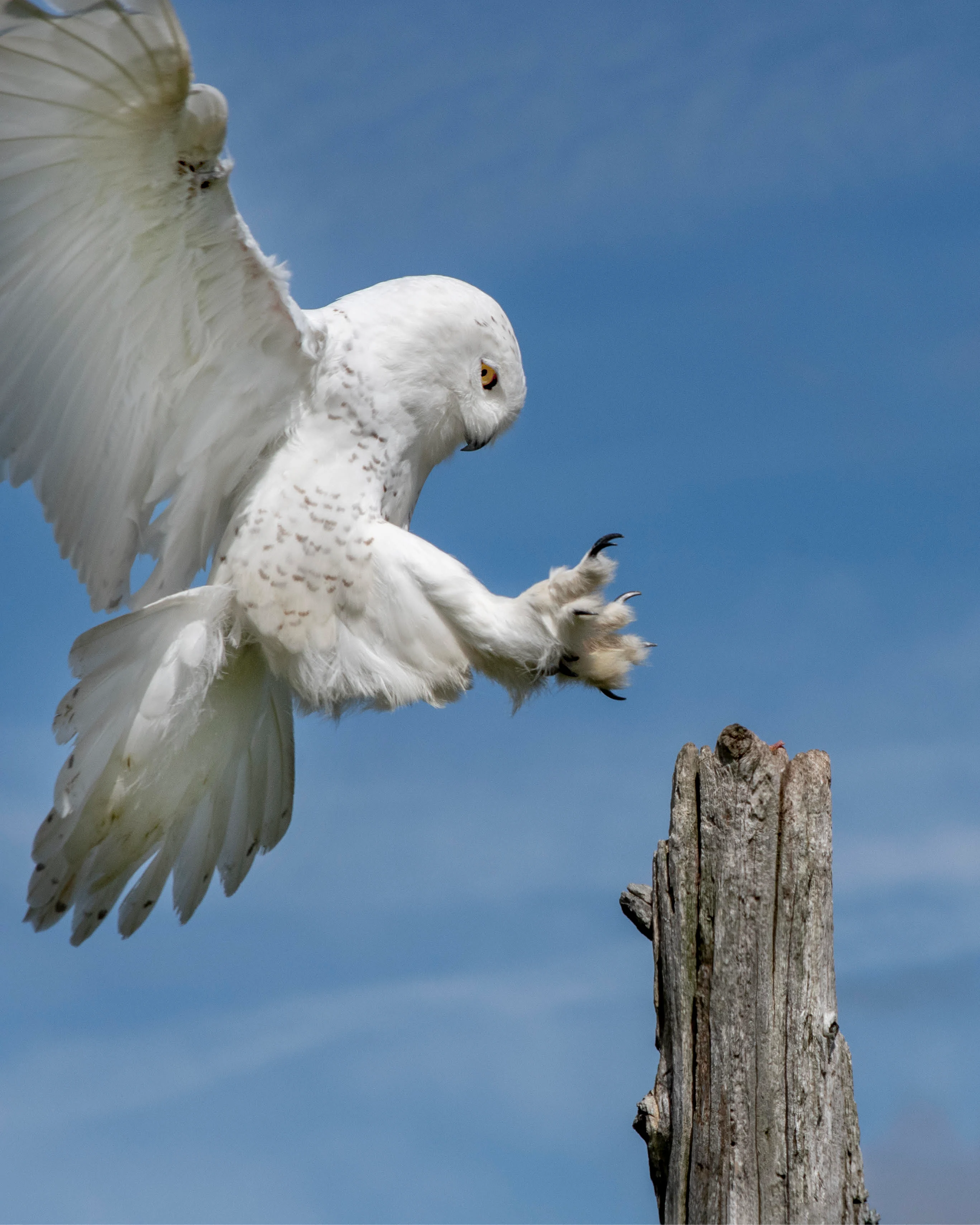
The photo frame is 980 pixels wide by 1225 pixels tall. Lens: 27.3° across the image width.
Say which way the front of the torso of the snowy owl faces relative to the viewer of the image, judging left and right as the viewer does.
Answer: facing to the right of the viewer

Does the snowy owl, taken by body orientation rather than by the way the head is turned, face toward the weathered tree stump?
yes
